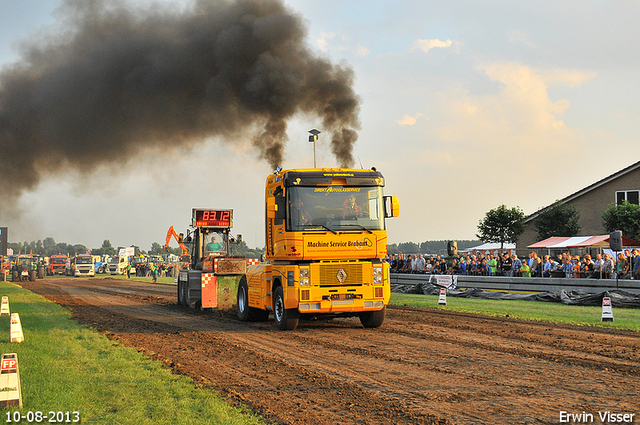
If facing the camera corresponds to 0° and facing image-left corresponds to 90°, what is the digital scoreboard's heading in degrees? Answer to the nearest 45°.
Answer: approximately 0°

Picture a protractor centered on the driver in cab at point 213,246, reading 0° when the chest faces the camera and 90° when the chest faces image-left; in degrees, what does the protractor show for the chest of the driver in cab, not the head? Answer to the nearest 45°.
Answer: approximately 0°

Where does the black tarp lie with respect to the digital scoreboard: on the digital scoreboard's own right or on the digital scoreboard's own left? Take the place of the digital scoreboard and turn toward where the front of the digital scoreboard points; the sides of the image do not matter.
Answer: on the digital scoreboard's own left

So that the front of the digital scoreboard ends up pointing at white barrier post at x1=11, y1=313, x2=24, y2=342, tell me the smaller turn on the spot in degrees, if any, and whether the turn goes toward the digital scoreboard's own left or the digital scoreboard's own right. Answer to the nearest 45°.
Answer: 0° — it already faces it

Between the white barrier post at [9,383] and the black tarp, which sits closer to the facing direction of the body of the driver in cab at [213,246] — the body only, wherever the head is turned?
the white barrier post

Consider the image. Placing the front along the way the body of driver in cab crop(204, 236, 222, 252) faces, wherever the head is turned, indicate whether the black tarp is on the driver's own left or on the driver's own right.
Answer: on the driver's own left

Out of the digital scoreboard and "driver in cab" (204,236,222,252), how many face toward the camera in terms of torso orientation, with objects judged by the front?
2
